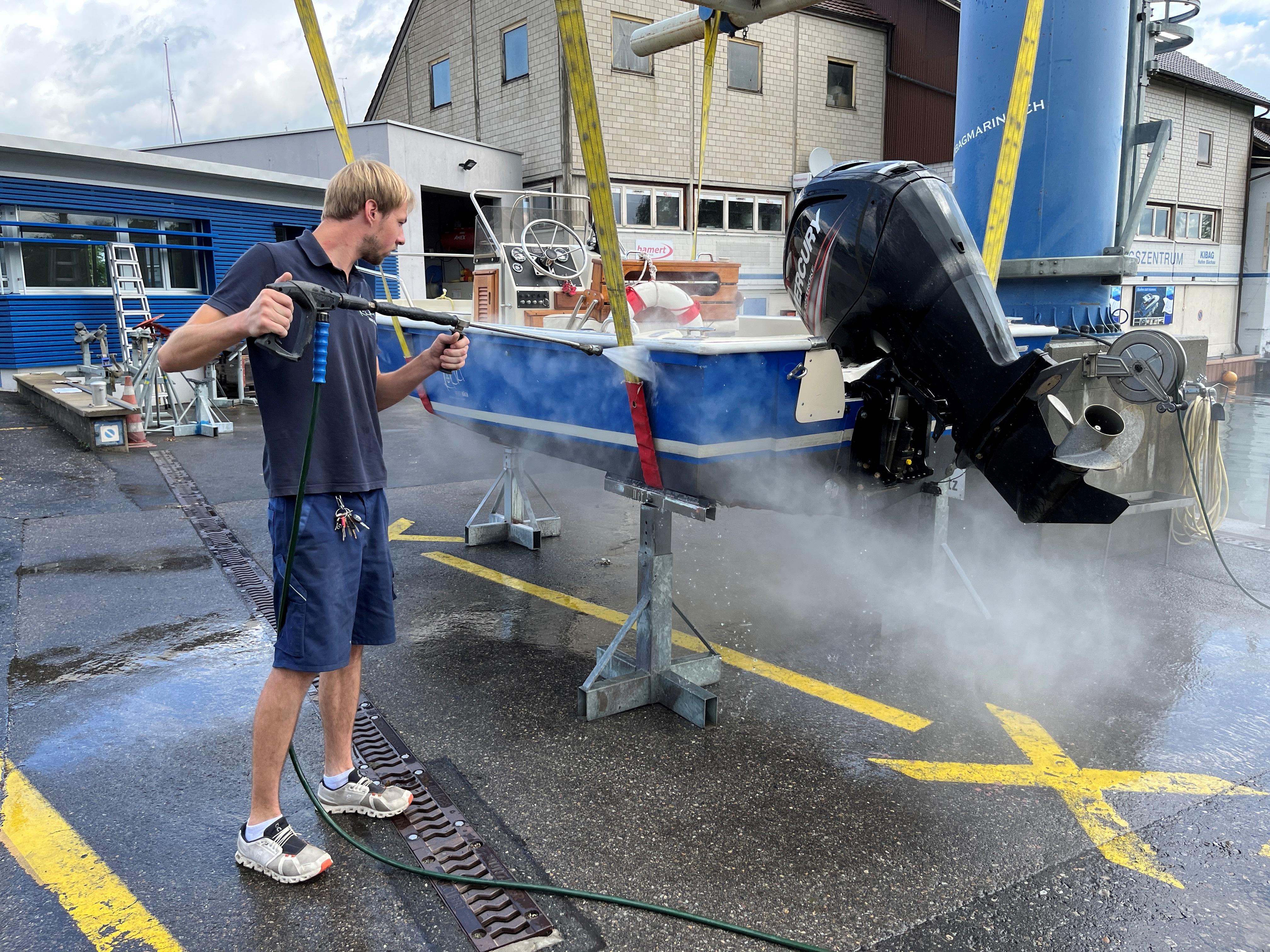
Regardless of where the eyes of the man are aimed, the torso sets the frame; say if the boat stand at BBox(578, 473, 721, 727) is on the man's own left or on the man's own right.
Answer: on the man's own left

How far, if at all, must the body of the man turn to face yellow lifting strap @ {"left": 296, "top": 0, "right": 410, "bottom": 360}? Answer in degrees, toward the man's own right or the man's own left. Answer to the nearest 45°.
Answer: approximately 135° to the man's own left

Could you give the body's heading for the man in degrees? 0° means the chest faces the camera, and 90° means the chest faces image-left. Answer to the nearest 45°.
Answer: approximately 315°

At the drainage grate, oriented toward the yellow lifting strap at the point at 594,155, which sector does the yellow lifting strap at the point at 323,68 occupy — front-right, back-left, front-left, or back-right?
front-left

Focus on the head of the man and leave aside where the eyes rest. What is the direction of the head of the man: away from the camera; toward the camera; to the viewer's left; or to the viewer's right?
to the viewer's right

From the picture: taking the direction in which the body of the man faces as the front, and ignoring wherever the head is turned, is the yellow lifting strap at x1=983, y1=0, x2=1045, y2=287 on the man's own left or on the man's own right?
on the man's own left

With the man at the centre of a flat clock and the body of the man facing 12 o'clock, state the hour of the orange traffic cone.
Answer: The orange traffic cone is roughly at 7 o'clock from the man.

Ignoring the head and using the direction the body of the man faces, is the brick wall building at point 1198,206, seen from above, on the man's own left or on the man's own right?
on the man's own left

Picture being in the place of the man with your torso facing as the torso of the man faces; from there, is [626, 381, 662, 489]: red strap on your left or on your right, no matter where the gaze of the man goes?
on your left

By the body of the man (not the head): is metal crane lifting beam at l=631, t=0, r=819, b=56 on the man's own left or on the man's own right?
on the man's own left
